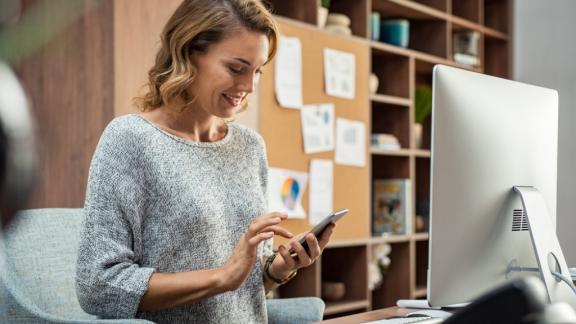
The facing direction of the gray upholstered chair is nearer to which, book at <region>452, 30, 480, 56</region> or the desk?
the desk

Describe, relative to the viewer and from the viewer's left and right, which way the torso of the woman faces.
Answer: facing the viewer and to the right of the viewer

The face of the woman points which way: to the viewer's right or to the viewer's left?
to the viewer's right

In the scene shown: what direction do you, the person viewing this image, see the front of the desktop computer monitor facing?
facing away from the viewer and to the left of the viewer

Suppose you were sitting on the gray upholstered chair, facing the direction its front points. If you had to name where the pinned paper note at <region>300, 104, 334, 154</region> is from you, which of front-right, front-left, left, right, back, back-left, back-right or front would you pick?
left

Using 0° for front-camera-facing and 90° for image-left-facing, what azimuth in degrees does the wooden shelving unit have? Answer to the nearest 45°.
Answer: approximately 315°

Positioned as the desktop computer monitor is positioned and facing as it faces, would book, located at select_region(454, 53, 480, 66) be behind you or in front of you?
in front

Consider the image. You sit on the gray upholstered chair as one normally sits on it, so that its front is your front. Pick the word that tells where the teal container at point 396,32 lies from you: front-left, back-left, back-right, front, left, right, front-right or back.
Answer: left

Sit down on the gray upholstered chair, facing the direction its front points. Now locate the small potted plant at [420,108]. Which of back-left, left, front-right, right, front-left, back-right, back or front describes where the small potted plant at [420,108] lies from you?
left

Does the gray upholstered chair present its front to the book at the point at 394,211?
no

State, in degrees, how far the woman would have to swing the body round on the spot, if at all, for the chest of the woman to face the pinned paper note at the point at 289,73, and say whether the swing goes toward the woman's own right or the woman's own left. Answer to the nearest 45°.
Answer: approximately 135° to the woman's own left

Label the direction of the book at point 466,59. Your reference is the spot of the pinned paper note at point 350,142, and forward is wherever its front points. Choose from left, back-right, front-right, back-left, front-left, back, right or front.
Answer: left

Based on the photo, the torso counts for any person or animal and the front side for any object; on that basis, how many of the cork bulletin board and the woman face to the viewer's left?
0

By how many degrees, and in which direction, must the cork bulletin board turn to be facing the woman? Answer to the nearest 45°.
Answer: approximately 45° to its right

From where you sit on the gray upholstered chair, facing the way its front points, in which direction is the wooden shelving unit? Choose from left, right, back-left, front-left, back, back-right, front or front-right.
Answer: left

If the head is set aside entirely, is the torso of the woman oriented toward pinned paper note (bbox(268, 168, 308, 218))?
no

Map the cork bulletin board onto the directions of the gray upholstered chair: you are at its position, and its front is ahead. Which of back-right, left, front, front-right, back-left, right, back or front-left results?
left
